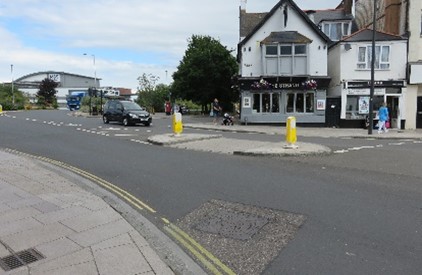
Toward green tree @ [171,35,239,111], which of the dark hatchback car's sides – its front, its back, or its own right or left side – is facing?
left

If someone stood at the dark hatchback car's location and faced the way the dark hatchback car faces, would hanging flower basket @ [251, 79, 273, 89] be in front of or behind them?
in front

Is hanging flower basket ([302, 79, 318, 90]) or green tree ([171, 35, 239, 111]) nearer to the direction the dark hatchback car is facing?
the hanging flower basket

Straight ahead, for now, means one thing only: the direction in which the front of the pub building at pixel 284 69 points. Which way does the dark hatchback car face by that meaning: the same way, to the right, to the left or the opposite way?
to the left

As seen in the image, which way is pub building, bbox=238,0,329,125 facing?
toward the camera

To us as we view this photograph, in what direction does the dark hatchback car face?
facing the viewer and to the right of the viewer

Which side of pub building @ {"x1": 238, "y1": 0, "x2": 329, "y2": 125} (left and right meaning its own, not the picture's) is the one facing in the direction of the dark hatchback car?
right

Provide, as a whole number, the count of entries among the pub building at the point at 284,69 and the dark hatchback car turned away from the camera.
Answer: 0

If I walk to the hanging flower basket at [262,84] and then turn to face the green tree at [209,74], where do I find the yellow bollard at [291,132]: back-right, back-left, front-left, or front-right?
back-left

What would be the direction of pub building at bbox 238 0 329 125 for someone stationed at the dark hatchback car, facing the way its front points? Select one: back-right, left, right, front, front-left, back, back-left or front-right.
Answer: front-left

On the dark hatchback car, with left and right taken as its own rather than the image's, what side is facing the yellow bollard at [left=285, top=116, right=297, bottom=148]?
front

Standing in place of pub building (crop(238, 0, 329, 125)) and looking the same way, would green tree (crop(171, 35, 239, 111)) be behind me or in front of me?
behind
